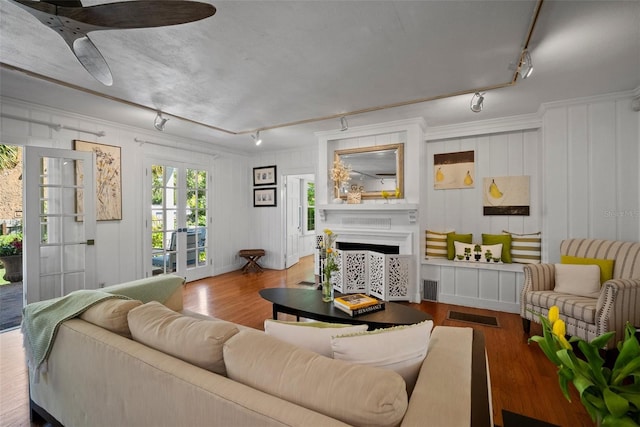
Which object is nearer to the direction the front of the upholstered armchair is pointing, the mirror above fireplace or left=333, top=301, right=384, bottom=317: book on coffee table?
the book on coffee table

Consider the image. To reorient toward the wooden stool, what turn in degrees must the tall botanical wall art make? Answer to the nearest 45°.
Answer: approximately 45° to its left

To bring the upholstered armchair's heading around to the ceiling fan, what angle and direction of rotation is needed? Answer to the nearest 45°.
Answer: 0° — it already faces it

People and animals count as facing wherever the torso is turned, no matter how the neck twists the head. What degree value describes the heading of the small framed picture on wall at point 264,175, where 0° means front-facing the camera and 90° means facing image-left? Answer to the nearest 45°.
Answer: approximately 45°

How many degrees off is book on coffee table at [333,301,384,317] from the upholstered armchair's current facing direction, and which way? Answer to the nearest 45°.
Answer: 0° — it already faces it

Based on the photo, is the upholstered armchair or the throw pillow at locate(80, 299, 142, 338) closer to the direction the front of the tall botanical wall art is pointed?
the upholstered armchair

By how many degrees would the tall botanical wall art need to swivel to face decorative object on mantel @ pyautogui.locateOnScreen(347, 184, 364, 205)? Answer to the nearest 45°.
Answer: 0° — it already faces it

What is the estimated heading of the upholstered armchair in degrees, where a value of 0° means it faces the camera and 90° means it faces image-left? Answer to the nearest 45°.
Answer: approximately 45°

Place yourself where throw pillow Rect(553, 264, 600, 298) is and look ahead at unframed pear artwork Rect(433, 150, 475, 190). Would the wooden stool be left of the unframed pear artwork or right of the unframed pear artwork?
left

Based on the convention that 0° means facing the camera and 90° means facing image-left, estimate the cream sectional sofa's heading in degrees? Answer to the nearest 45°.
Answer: approximately 225°
